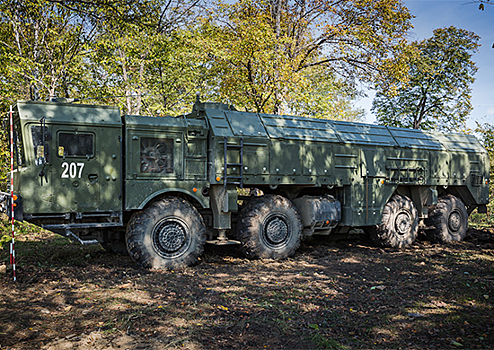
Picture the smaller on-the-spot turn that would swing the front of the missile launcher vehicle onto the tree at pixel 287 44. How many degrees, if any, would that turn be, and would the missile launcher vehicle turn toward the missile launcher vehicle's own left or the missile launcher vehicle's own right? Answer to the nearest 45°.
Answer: approximately 135° to the missile launcher vehicle's own right

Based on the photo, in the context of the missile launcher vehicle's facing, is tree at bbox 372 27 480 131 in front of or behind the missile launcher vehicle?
behind

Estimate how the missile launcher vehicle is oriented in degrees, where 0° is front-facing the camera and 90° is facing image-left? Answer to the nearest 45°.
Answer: approximately 45°

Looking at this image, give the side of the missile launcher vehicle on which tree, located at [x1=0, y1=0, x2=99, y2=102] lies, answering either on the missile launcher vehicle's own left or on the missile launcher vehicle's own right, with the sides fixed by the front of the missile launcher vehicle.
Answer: on the missile launcher vehicle's own right
